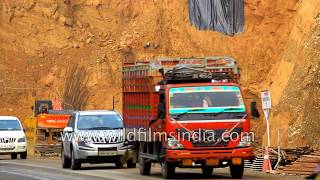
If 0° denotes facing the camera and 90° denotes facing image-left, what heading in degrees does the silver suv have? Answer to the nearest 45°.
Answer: approximately 0°

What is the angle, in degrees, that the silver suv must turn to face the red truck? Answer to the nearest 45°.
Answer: approximately 45° to its left

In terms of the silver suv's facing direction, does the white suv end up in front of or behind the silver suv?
behind
